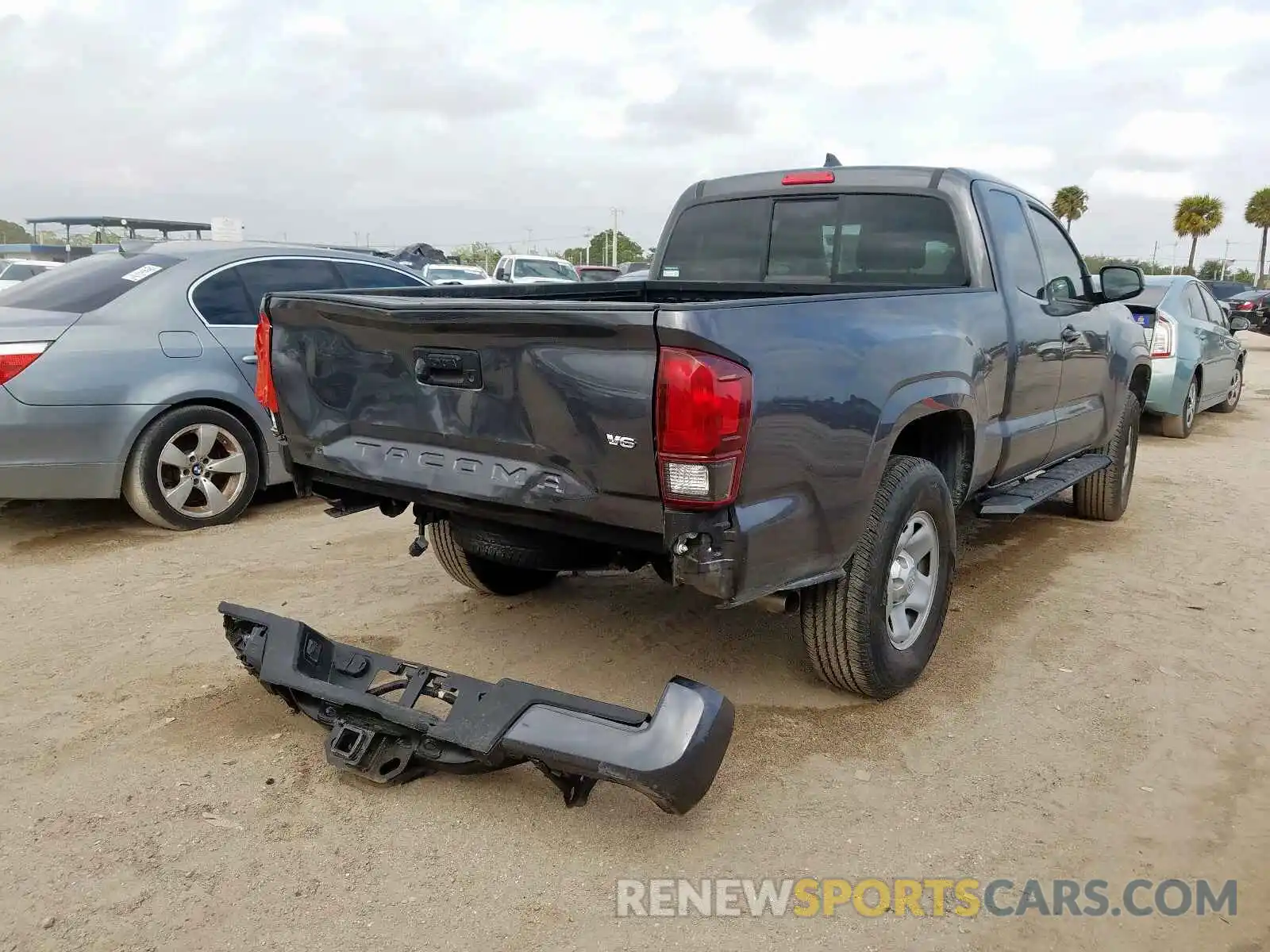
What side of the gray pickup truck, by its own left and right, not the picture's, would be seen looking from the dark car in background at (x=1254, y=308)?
front

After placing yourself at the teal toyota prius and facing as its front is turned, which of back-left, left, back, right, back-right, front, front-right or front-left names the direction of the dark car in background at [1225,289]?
front-left

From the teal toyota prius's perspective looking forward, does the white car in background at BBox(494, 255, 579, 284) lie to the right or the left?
on its left

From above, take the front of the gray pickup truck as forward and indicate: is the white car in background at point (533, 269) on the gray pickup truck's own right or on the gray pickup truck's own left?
on the gray pickup truck's own left

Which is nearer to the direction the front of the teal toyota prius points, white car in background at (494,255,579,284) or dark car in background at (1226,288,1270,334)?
the dark car in background

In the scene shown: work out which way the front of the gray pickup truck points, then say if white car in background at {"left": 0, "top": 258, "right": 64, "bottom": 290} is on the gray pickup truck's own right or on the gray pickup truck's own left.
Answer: on the gray pickup truck's own left

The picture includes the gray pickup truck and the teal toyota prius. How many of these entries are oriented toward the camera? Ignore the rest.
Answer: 0

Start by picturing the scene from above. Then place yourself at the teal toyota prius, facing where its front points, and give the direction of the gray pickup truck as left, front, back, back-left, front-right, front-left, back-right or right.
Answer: back-right

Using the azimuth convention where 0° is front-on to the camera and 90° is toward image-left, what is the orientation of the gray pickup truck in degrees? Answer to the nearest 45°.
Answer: approximately 225°

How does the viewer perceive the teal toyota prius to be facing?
facing away from the viewer and to the right of the viewer
